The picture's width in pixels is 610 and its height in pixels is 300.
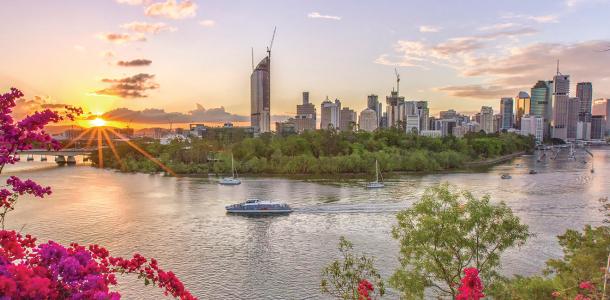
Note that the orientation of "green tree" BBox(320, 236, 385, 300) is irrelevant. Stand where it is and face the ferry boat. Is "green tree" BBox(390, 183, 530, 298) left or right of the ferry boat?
right

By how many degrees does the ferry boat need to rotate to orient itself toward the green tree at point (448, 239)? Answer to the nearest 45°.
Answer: approximately 90° to its left

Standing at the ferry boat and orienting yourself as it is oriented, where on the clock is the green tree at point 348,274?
The green tree is roughly at 9 o'clock from the ferry boat.

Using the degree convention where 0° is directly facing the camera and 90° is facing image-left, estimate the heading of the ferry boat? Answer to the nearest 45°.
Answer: approximately 90°

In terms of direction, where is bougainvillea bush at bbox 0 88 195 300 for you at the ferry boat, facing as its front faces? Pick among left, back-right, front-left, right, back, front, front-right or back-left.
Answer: left
